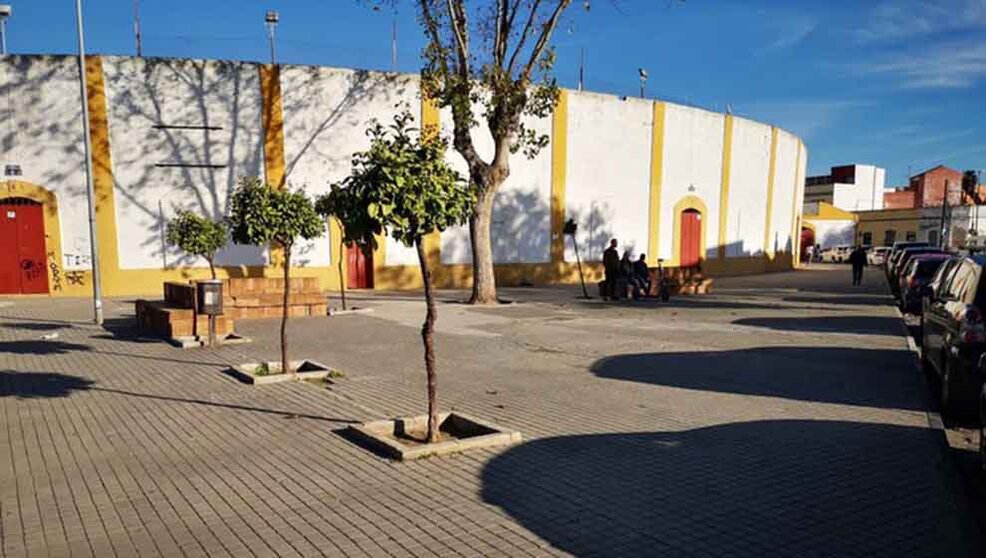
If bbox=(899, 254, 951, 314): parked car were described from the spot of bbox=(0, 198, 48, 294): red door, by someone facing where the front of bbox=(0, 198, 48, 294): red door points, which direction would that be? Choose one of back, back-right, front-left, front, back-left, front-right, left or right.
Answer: front-left

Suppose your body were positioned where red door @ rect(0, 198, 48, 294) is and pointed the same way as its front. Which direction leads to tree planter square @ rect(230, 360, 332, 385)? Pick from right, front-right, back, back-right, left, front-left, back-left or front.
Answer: front

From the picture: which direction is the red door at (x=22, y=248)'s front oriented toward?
toward the camera

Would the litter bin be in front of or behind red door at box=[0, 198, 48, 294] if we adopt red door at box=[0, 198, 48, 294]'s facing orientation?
in front

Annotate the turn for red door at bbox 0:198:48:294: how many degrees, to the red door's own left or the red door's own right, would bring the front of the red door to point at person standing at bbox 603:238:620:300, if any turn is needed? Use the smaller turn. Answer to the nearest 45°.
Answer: approximately 45° to the red door's own left

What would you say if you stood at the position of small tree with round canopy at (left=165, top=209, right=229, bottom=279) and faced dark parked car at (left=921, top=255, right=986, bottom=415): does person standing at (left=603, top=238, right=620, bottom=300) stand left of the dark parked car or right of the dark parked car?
left
